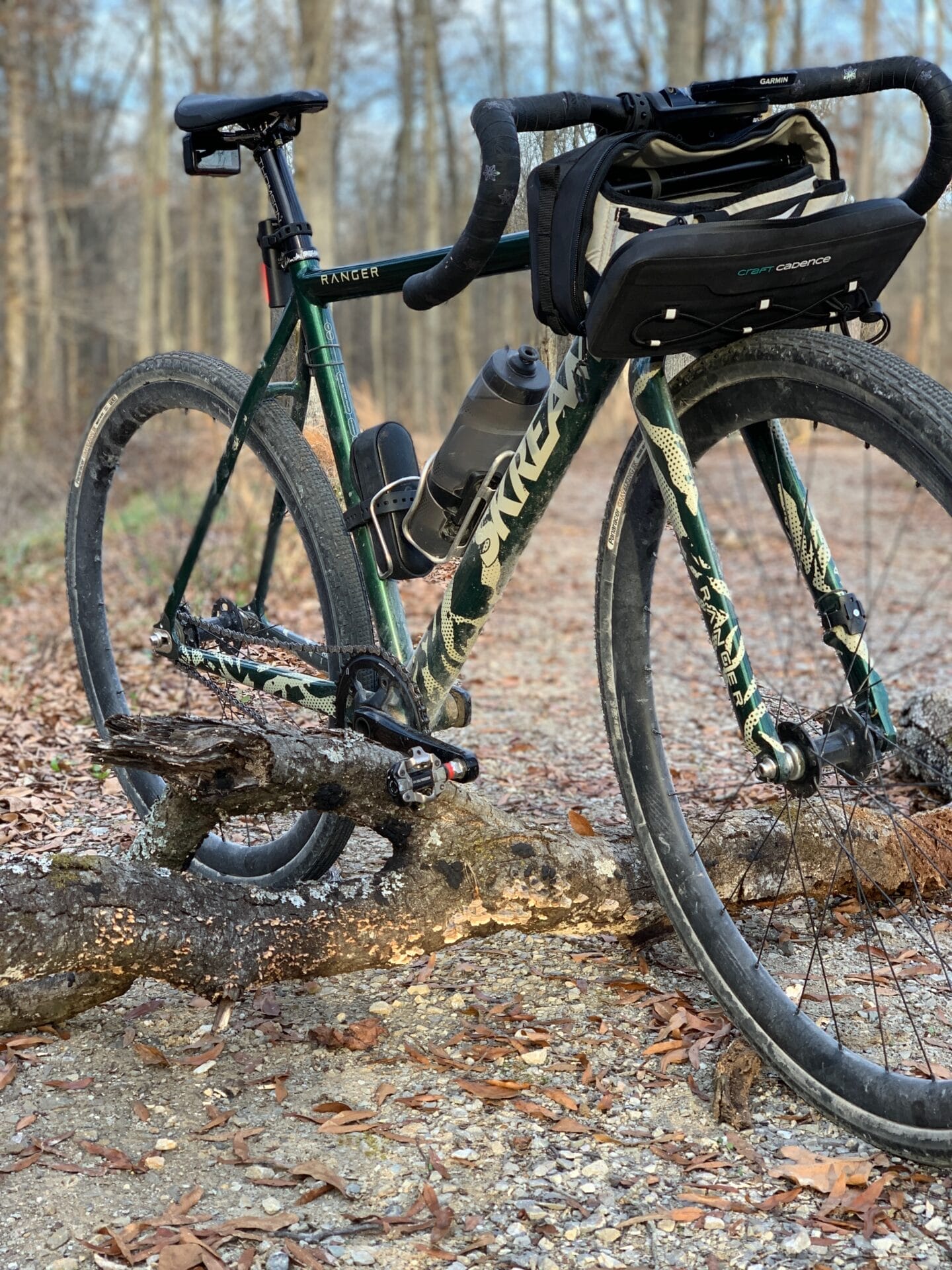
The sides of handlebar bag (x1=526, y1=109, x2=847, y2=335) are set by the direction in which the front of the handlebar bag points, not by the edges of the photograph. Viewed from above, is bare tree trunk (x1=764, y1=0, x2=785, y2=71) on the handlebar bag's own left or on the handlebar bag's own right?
on the handlebar bag's own left

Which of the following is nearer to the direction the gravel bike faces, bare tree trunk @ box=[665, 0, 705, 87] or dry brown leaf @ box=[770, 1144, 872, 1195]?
the dry brown leaf

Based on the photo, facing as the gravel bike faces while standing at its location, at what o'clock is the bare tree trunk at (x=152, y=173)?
The bare tree trunk is roughly at 7 o'clock from the gravel bike.

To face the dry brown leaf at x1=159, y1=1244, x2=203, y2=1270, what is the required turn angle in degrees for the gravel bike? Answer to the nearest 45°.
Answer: approximately 90° to its right

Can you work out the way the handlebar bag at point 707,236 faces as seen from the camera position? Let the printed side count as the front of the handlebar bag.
facing the viewer and to the right of the viewer

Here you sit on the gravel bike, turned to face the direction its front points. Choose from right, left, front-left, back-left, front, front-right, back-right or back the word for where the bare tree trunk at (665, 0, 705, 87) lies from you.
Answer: back-left
